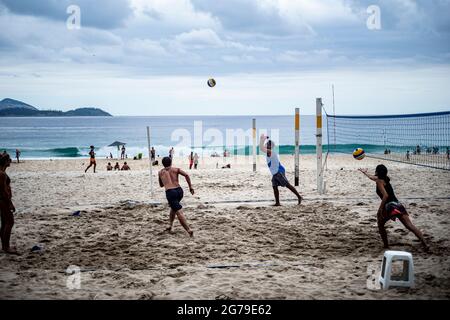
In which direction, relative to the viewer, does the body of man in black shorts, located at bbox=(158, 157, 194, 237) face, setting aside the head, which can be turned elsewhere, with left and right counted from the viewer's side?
facing away from the viewer and to the left of the viewer

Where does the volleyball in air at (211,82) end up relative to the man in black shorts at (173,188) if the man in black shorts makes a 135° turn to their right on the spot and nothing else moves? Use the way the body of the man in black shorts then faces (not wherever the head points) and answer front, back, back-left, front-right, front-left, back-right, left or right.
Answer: left

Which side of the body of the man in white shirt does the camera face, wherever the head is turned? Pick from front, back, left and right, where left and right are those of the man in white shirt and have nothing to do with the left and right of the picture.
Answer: left

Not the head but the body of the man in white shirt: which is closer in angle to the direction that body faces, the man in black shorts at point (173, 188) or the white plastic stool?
the man in black shorts

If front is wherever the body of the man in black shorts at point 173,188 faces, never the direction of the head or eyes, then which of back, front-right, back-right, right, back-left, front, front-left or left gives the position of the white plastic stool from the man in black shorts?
back

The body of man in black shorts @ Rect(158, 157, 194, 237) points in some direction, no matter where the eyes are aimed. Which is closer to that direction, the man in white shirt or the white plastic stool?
the man in white shirt

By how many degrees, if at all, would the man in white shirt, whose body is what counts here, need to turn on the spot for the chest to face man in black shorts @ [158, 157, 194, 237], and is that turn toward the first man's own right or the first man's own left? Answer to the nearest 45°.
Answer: approximately 45° to the first man's own left

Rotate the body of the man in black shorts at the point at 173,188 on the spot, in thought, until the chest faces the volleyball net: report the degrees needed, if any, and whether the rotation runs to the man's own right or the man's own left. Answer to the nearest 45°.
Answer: approximately 90° to the man's own right

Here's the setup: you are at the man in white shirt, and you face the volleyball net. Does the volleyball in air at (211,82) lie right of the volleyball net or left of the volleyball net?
left
